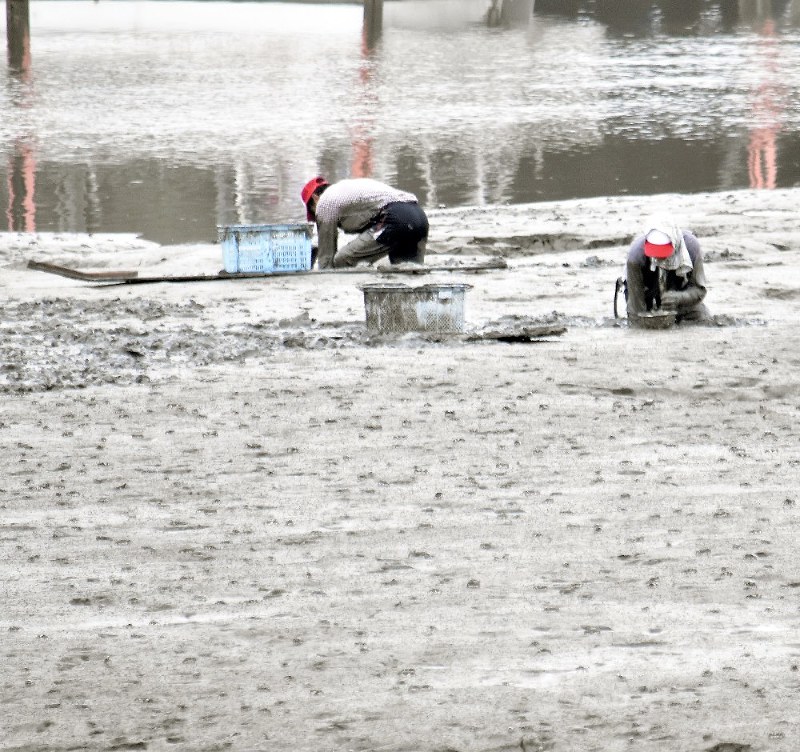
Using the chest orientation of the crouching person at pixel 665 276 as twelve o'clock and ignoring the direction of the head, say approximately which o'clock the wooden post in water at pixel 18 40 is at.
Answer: The wooden post in water is roughly at 5 o'clock from the crouching person.

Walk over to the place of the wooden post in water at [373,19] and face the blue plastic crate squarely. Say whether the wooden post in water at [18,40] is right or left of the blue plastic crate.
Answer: right

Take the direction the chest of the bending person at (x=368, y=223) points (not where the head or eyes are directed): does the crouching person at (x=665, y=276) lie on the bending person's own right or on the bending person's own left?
on the bending person's own left

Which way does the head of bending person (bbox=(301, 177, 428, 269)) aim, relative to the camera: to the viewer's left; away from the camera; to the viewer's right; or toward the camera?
to the viewer's left

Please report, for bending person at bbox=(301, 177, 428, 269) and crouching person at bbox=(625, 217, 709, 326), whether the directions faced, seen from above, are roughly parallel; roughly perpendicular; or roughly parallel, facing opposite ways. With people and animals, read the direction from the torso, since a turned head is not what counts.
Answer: roughly perpendicular

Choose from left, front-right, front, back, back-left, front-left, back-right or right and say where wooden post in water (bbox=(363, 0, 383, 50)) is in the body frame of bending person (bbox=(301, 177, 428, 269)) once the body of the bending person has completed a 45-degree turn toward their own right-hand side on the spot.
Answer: front-right

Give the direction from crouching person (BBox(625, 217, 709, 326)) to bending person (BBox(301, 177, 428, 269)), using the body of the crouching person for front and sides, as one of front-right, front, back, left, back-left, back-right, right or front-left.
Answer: back-right

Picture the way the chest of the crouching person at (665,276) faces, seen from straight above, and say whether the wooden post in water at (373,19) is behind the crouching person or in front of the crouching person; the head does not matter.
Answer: behind

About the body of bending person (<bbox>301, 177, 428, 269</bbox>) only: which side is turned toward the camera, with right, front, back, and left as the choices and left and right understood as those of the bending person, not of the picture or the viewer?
left

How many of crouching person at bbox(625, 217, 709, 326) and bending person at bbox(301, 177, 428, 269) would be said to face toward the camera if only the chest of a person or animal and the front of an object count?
1

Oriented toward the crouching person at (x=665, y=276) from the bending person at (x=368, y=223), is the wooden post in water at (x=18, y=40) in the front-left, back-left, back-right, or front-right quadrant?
back-left

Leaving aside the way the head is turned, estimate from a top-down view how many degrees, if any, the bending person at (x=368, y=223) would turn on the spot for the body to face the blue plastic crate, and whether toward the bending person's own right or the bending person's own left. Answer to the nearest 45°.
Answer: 0° — they already face it
